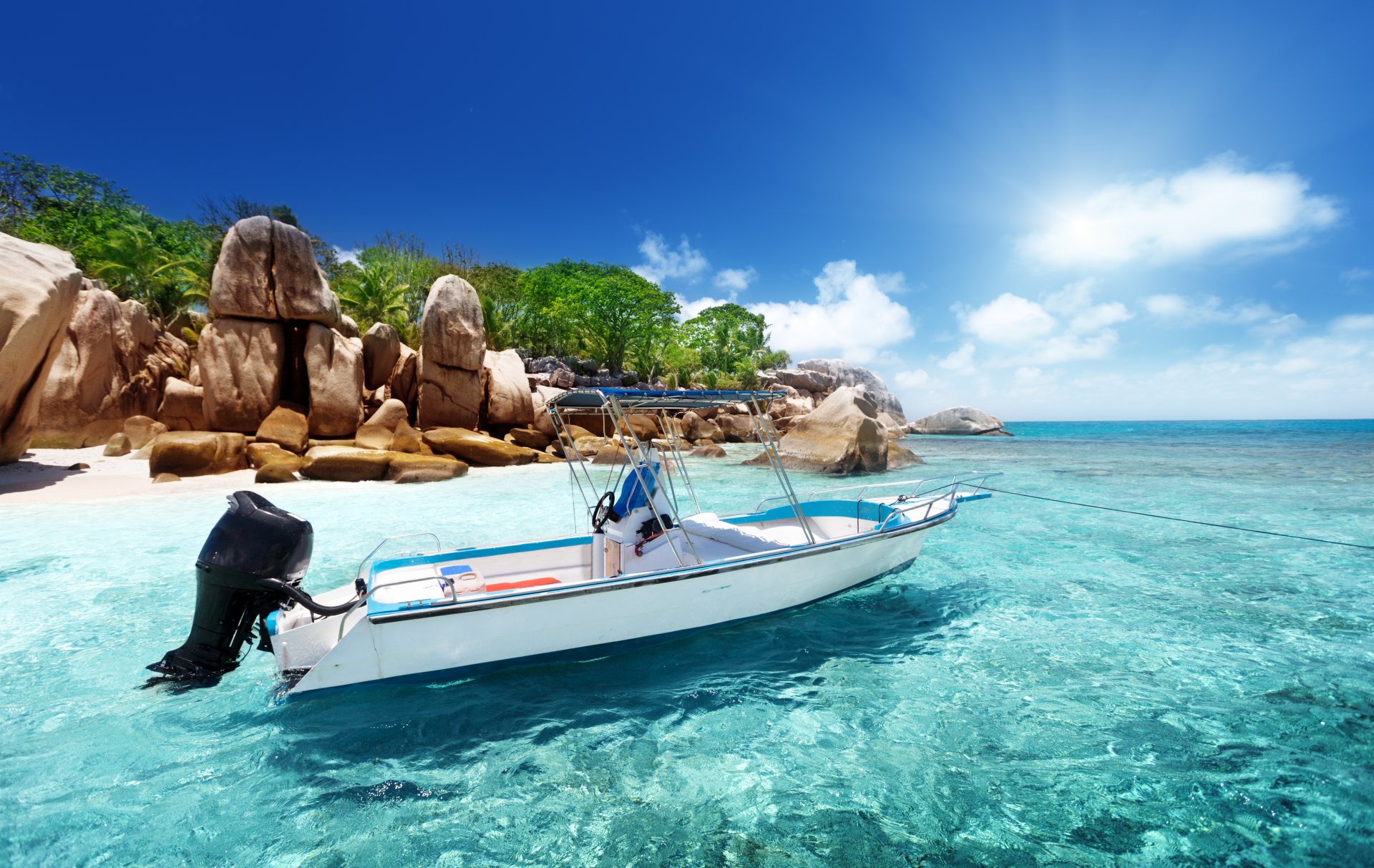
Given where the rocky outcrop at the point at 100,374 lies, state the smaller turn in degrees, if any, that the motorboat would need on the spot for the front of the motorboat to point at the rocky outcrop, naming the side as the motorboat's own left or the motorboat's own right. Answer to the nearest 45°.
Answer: approximately 90° to the motorboat's own left

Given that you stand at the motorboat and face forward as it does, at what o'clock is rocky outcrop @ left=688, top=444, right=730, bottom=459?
The rocky outcrop is roughly at 11 o'clock from the motorboat.

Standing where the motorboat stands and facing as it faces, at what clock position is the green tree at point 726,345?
The green tree is roughly at 11 o'clock from the motorboat.

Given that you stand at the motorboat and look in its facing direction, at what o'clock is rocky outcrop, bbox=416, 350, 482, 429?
The rocky outcrop is roughly at 10 o'clock from the motorboat.

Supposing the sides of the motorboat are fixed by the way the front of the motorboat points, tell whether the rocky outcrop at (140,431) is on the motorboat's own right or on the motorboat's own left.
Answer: on the motorboat's own left

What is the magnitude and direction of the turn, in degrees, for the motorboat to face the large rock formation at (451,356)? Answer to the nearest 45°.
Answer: approximately 45° to its left

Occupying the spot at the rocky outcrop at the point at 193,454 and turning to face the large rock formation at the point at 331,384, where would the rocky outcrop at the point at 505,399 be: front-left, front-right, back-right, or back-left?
front-right

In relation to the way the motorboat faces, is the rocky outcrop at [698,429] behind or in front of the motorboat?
in front

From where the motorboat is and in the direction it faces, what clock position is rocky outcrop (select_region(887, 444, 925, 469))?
The rocky outcrop is roughly at 12 o'clock from the motorboat.

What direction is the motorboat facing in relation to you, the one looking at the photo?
facing away from the viewer and to the right of the viewer

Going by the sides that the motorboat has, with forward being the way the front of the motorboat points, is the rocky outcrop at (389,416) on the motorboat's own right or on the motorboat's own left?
on the motorboat's own left

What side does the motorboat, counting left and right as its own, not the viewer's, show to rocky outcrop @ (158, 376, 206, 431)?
left

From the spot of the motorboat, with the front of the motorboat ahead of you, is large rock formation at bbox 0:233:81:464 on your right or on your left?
on your left

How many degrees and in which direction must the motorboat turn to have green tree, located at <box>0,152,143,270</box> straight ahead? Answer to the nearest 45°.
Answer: approximately 90° to its left

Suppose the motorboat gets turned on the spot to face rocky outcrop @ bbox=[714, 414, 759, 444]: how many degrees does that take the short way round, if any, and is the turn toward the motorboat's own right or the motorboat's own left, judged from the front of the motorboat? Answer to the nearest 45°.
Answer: approximately 45° to the motorboat's own left

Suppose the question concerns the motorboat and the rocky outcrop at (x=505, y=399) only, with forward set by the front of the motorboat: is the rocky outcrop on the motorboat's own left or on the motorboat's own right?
on the motorboat's own left

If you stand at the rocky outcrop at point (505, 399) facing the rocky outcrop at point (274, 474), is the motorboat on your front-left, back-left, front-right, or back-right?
front-left

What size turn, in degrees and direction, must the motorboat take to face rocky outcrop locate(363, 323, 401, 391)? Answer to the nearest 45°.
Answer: approximately 45° to its left
